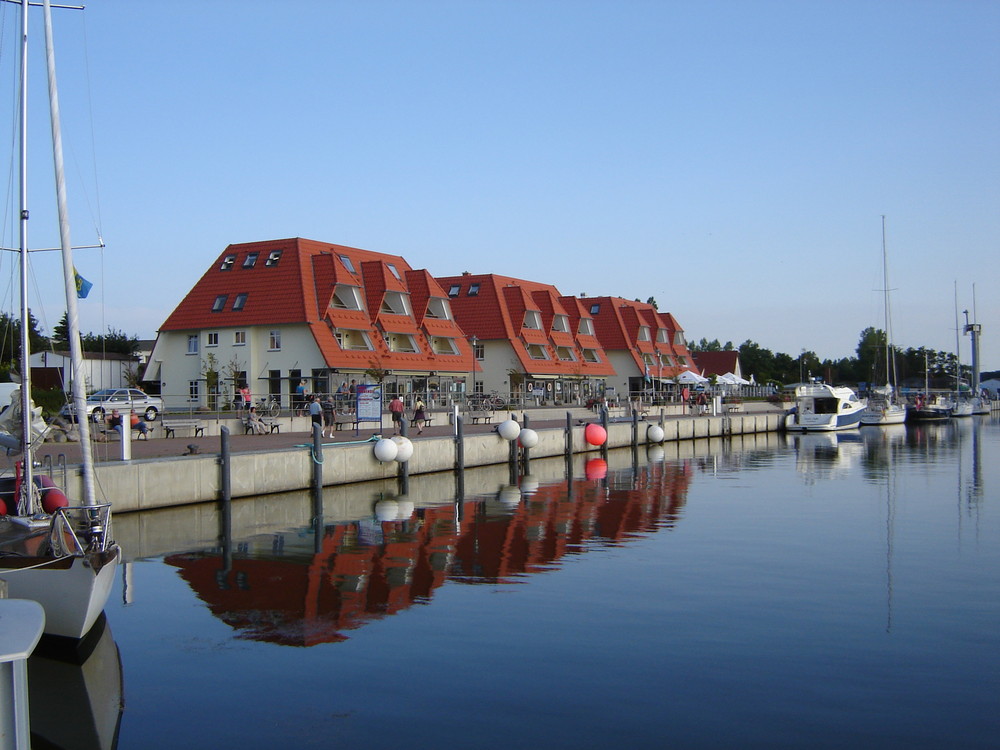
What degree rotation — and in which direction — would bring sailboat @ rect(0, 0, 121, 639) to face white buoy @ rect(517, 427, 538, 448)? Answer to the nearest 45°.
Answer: approximately 90° to its left

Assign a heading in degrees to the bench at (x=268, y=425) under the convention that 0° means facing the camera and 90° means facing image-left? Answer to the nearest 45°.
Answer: approximately 315°

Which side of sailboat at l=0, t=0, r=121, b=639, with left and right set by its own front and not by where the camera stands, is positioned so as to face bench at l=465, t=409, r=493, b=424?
left

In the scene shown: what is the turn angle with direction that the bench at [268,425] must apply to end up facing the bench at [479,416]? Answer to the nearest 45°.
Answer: approximately 90° to its left
